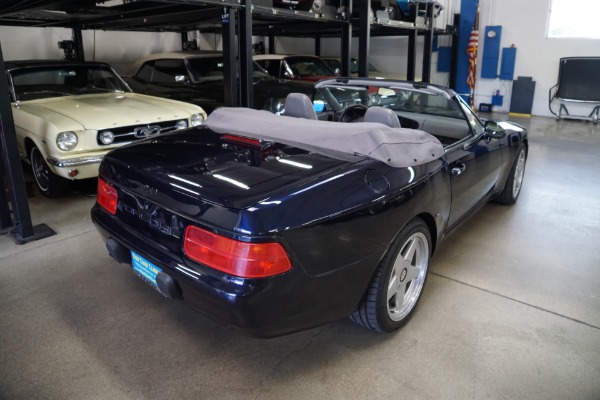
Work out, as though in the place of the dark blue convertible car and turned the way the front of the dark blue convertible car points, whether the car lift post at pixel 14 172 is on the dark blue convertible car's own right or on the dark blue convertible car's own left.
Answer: on the dark blue convertible car's own left

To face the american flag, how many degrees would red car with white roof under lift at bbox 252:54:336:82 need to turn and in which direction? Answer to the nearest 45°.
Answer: approximately 90° to its left

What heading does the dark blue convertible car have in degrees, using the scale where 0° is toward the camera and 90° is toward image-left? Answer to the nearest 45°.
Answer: approximately 225°
